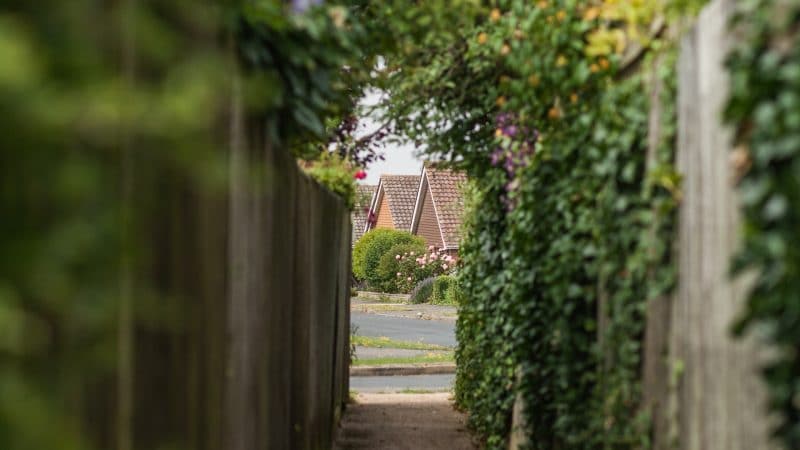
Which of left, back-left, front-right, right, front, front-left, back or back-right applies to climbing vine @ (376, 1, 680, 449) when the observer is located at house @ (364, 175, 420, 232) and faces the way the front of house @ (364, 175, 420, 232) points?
front-left

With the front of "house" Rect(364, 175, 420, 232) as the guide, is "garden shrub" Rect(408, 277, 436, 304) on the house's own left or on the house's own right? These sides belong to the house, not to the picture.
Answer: on the house's own left

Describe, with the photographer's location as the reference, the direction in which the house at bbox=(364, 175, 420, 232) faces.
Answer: facing the viewer and to the left of the viewer

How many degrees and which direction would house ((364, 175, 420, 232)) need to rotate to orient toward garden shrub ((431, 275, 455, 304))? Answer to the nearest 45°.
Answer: approximately 45° to its left

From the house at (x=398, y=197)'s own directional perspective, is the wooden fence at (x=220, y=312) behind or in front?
in front

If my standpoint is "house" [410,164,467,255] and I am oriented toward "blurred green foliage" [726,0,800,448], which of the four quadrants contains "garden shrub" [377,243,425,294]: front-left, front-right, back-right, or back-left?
front-right

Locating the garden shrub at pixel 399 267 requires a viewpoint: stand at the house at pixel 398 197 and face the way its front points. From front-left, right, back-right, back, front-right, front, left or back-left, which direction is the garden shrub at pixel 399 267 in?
front-left

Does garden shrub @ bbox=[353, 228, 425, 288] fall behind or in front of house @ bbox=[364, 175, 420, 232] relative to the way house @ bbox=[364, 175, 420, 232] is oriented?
in front

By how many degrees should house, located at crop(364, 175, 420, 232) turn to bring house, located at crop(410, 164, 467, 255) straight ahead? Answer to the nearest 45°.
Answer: approximately 45° to its left
